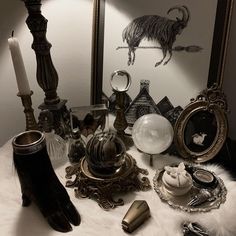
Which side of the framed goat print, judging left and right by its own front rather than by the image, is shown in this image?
front

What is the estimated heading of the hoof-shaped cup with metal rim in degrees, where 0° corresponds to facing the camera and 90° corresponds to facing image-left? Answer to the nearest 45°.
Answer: approximately 315°

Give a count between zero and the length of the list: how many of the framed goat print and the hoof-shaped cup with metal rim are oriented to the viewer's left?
0
